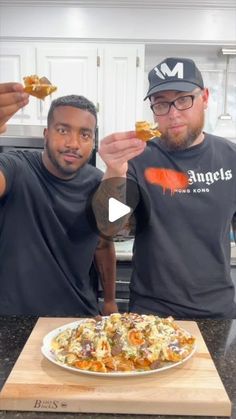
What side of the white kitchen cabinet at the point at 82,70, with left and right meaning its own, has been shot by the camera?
front

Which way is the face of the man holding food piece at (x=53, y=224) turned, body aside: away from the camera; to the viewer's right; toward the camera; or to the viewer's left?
toward the camera

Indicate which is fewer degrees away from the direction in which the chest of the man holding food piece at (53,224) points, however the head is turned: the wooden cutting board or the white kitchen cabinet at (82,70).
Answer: the wooden cutting board

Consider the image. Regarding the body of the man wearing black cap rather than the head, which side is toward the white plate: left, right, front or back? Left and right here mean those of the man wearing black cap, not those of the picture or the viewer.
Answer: front

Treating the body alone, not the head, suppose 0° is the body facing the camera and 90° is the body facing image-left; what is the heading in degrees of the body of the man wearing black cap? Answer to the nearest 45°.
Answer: approximately 0°

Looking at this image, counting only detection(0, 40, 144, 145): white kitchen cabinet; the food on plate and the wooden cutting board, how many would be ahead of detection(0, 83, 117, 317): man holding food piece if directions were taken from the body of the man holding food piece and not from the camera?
2

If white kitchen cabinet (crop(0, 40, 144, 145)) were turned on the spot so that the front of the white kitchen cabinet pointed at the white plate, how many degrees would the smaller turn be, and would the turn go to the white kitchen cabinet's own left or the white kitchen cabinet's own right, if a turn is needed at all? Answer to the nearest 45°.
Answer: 0° — it already faces it

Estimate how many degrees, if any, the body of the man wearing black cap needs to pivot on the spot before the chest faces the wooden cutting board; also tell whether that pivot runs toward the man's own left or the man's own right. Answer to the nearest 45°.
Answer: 0° — they already face it

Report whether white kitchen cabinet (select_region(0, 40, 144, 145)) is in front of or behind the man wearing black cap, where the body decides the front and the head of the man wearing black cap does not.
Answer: behind

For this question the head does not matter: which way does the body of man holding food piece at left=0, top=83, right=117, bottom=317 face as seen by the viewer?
toward the camera

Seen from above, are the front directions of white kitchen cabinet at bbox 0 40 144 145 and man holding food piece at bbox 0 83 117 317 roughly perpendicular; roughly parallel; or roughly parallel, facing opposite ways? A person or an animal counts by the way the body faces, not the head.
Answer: roughly parallel

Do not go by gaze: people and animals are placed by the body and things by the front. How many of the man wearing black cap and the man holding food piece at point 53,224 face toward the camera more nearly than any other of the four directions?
2

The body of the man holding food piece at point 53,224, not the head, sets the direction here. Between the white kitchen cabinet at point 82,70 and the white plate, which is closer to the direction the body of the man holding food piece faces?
the white plate

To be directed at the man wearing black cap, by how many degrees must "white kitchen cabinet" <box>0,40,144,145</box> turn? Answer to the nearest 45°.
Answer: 0° — it already faces them

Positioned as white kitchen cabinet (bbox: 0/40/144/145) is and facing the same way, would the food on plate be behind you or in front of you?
in front

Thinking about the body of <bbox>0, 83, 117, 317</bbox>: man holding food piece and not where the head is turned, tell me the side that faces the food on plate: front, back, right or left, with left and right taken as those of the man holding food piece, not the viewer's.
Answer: front

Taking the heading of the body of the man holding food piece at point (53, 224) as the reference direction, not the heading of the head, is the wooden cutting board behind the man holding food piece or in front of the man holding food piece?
in front
